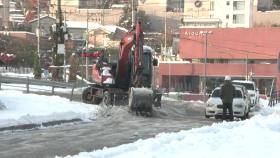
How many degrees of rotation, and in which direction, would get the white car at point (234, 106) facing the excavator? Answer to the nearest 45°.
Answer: approximately 90° to its right

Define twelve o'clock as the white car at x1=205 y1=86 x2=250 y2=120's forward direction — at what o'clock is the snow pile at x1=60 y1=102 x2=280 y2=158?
The snow pile is roughly at 12 o'clock from the white car.

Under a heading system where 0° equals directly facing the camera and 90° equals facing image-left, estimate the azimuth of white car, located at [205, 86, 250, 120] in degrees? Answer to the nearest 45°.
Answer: approximately 0°

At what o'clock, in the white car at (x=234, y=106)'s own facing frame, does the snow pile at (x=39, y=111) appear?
The snow pile is roughly at 2 o'clock from the white car.

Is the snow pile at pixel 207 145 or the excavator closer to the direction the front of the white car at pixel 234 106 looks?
the snow pile

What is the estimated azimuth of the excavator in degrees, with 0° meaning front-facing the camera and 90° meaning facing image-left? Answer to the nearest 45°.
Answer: approximately 315°
